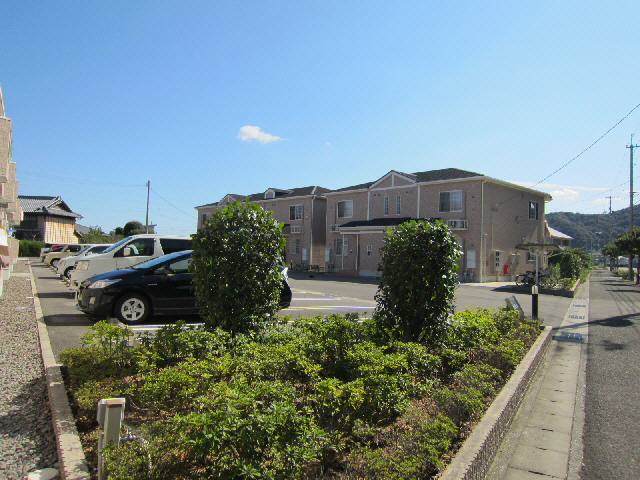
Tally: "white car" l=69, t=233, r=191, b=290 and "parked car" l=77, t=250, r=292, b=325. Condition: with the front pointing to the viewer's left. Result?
2

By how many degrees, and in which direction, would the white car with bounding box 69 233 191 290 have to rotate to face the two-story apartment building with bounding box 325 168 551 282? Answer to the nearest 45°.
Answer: approximately 135° to its right

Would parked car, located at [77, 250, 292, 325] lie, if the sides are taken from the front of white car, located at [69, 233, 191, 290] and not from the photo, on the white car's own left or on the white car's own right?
on the white car's own left

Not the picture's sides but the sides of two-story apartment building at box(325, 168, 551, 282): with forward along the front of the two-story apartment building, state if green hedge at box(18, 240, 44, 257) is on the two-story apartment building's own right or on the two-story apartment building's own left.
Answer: on the two-story apartment building's own right

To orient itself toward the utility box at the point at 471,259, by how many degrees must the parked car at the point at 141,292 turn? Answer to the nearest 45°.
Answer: approximately 135° to its right

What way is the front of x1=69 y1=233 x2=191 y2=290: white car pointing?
to the viewer's left

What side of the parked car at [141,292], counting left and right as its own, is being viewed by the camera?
left

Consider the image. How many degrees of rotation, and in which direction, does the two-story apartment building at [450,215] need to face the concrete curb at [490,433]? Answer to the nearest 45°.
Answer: approximately 45° to its left

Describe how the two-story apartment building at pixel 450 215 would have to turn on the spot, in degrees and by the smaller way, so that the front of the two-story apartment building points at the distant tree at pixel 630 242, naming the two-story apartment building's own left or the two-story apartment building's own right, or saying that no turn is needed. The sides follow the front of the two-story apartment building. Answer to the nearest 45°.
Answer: approximately 135° to the two-story apartment building's own left

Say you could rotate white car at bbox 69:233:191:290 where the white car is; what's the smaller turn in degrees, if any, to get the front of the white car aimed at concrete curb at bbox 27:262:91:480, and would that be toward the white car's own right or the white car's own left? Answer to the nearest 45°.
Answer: approximately 90° to the white car's own left
